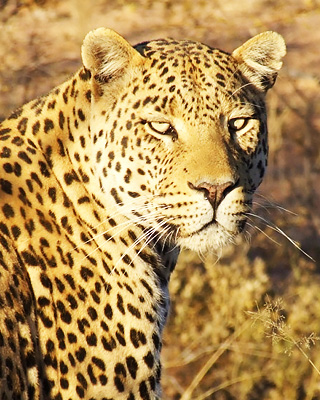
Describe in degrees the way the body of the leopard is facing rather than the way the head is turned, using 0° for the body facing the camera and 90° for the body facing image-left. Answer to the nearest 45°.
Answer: approximately 315°
